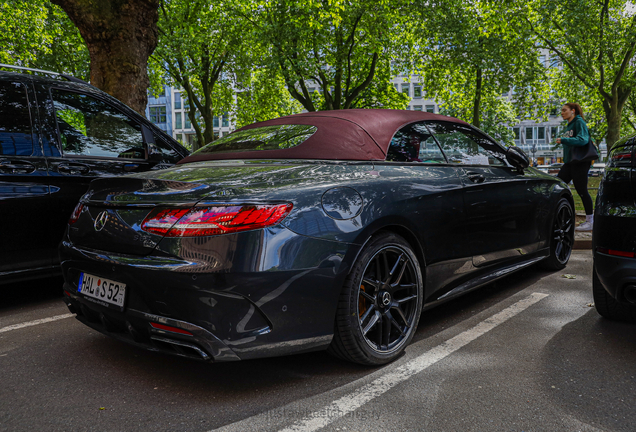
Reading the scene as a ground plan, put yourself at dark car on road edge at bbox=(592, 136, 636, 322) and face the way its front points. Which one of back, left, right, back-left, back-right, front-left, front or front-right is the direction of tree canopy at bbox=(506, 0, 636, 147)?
front

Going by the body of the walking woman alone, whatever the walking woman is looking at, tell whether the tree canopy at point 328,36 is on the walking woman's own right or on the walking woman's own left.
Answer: on the walking woman's own right

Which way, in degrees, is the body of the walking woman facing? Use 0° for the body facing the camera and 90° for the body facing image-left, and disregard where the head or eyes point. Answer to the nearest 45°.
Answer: approximately 90°

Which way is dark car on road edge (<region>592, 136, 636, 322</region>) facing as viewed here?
away from the camera

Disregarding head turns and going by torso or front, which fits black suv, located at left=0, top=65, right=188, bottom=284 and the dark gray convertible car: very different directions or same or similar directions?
same or similar directions

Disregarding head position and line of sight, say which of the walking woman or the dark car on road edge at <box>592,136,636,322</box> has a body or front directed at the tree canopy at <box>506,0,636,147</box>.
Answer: the dark car on road edge

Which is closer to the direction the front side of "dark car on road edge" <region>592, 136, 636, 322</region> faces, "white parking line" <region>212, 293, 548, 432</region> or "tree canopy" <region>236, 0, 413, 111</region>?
the tree canopy

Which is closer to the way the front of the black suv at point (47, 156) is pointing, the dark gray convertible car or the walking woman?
the walking woman

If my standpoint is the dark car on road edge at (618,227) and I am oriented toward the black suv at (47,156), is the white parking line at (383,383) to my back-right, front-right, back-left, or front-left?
front-left

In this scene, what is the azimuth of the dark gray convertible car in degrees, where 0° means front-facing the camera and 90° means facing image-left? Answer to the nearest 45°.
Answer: approximately 225°

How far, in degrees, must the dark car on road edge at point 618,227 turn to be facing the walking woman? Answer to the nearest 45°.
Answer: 0° — it already faces them

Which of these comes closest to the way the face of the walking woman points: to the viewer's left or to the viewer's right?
to the viewer's left

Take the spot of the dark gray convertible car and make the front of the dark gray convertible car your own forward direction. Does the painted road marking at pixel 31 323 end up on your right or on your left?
on your left

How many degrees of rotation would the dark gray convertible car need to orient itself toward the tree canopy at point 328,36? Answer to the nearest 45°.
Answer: approximately 45° to its left

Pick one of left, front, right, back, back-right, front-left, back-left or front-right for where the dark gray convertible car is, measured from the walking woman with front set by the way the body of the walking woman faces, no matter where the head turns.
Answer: left

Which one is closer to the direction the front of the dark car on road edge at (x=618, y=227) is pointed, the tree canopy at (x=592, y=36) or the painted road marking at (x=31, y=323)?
the tree canopy

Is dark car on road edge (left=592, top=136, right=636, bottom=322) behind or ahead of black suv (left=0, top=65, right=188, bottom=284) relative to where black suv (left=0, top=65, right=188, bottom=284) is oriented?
ahead
